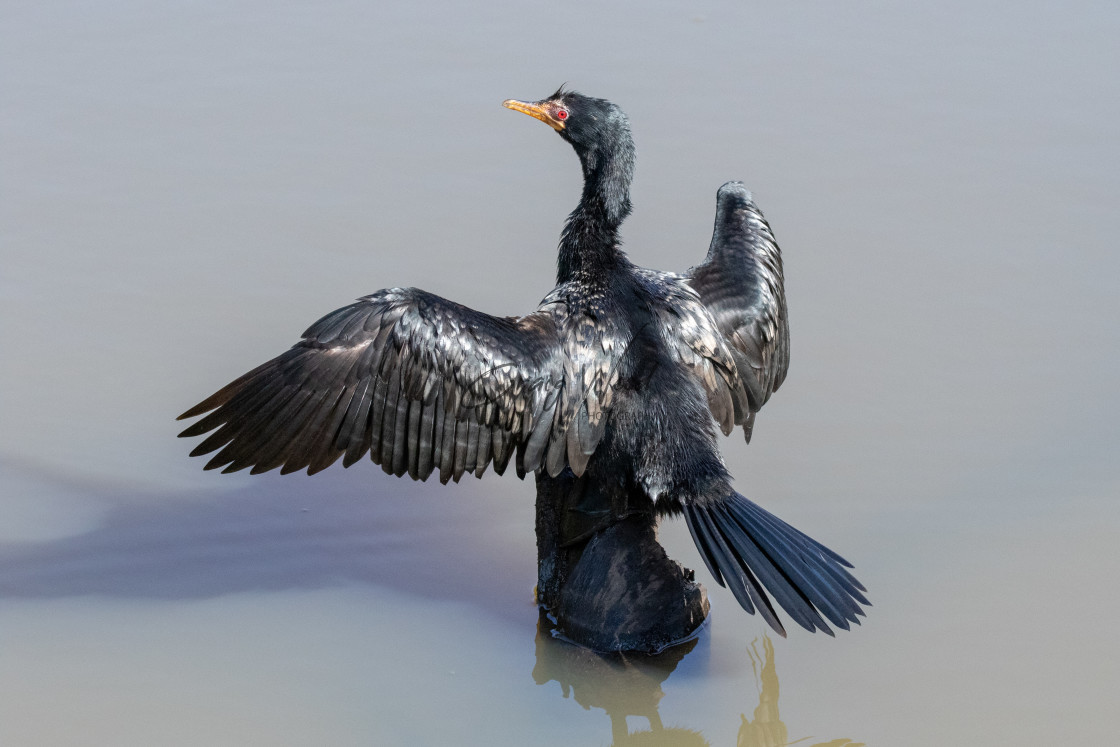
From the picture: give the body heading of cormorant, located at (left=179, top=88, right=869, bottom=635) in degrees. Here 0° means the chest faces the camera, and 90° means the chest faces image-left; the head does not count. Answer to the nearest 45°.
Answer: approximately 135°
